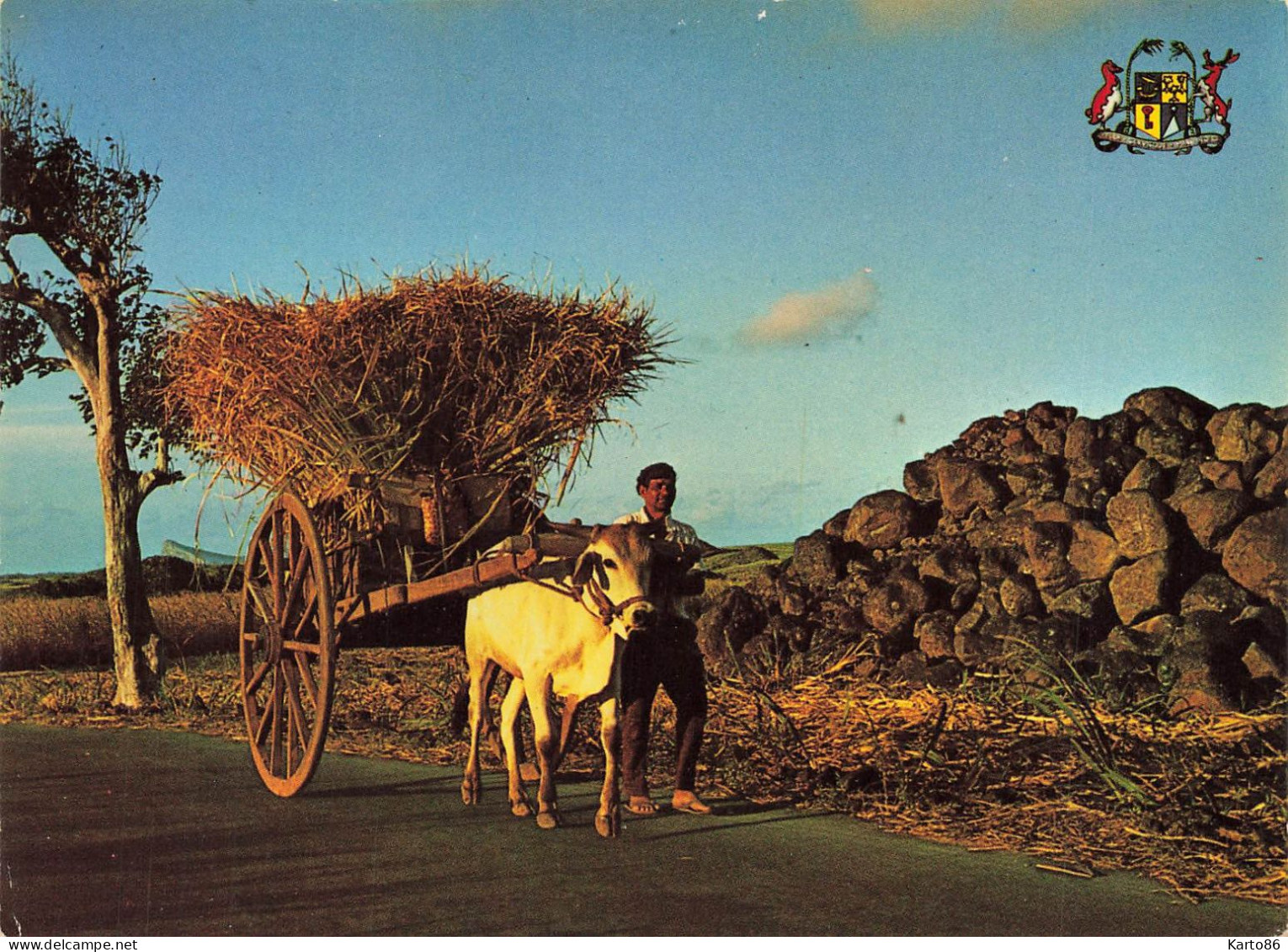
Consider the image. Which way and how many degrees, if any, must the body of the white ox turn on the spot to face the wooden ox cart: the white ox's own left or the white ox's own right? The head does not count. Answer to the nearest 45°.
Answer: approximately 180°

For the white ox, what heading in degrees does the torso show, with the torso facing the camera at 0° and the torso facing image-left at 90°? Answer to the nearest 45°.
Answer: approximately 315°

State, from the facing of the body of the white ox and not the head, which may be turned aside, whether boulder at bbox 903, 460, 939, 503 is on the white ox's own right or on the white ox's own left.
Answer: on the white ox's own left

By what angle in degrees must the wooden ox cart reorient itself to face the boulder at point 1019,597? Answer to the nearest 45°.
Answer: approximately 45° to its left

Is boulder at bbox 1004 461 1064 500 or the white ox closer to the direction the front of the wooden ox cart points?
the white ox

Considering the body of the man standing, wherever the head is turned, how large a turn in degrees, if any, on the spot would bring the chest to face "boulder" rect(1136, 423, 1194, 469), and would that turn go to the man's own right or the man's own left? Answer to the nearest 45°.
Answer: approximately 135° to the man's own left

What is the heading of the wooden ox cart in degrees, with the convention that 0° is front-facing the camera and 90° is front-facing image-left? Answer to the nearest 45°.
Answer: approximately 315°

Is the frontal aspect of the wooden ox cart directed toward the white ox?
yes

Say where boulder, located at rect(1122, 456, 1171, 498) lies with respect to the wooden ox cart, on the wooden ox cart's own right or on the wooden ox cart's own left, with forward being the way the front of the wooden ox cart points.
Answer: on the wooden ox cart's own left

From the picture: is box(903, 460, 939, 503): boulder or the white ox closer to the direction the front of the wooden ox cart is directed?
the white ox

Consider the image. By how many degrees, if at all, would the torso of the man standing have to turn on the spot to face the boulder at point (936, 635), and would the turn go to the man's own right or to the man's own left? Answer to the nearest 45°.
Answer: approximately 135° to the man's own left
